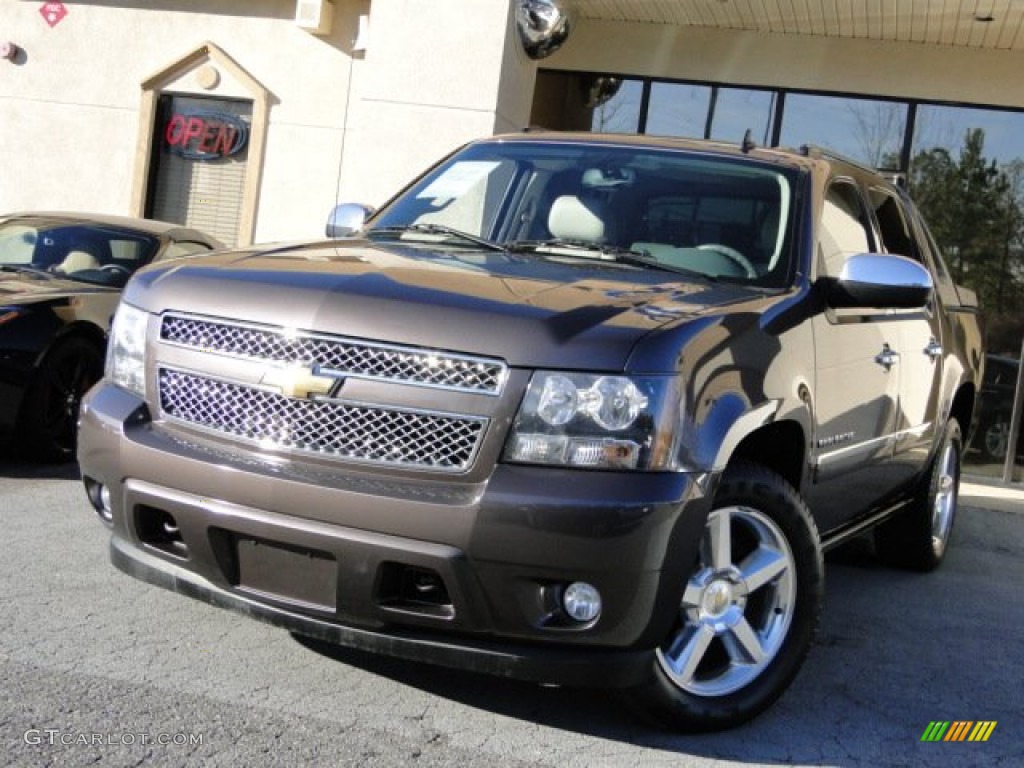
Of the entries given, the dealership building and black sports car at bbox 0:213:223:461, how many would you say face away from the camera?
0

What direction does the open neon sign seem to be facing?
toward the camera

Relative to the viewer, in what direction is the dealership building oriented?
toward the camera

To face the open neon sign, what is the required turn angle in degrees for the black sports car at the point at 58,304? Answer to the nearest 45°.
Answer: approximately 135° to its right

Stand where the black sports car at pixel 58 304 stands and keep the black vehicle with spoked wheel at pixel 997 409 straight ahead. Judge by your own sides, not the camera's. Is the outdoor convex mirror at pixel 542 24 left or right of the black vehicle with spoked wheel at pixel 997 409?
left

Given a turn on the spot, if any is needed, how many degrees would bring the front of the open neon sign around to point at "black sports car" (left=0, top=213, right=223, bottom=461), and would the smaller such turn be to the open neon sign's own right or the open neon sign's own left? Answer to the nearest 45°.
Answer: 0° — it already faces it

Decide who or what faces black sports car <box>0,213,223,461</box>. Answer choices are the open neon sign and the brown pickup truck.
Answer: the open neon sign

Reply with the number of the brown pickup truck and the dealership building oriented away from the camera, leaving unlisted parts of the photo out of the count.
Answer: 0

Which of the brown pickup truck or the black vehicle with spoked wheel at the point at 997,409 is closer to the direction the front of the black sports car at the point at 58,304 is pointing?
the brown pickup truck

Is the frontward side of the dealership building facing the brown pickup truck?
yes

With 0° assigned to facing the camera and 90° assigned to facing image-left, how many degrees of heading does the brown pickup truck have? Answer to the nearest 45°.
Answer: approximately 45°

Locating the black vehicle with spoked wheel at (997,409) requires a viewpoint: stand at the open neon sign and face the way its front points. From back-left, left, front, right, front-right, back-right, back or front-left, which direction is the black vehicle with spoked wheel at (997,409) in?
front-left

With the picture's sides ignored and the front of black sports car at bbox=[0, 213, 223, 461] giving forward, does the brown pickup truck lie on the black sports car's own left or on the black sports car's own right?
on the black sports car's own left

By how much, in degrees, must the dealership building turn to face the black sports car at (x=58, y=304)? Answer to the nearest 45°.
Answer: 0° — it already faces it
